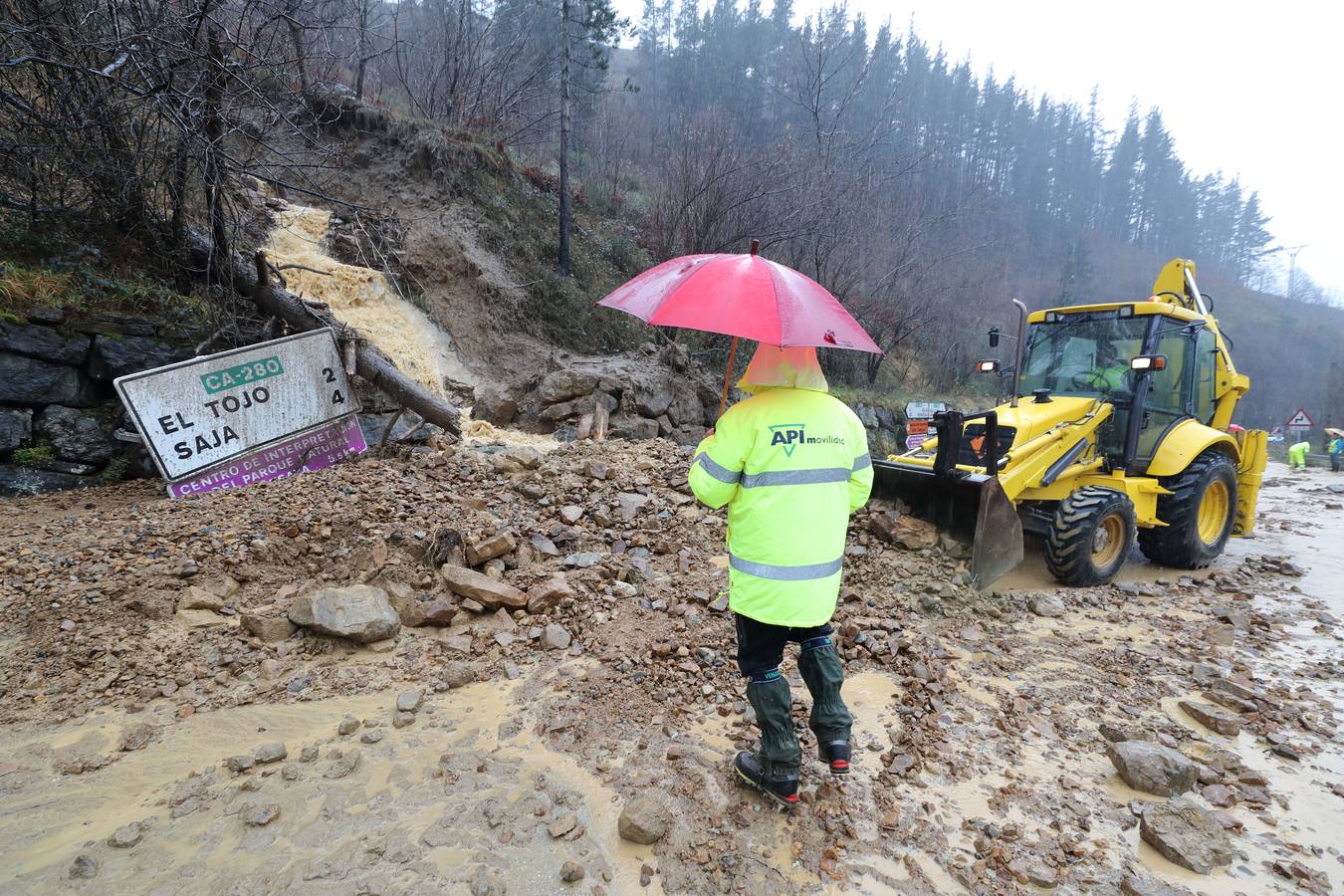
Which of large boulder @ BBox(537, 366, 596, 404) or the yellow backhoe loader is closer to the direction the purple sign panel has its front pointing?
the yellow backhoe loader

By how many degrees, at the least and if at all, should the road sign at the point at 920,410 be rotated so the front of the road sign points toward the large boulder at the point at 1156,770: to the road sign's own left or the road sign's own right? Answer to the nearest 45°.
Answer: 0° — it already faces it

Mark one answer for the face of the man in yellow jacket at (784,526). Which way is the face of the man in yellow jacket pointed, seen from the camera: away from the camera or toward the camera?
away from the camera

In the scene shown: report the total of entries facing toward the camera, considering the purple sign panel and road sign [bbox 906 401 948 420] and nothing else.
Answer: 2

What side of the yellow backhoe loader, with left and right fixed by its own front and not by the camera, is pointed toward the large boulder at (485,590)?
front

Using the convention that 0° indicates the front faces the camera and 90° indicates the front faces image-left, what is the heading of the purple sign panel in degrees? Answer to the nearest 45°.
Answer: approximately 0°

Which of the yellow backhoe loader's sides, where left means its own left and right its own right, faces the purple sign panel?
front

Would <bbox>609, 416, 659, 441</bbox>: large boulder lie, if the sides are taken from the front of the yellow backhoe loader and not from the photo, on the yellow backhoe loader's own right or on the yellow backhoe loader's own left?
on the yellow backhoe loader's own right

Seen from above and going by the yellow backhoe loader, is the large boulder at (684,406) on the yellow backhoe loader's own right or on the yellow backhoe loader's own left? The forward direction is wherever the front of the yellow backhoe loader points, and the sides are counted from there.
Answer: on the yellow backhoe loader's own right

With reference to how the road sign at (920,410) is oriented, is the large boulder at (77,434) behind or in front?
in front

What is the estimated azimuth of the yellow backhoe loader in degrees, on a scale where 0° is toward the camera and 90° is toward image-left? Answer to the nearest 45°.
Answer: approximately 45°

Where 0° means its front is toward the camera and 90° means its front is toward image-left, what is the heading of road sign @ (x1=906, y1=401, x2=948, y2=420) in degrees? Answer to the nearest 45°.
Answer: approximately 0°

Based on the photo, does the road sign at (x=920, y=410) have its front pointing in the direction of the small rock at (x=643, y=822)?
yes
